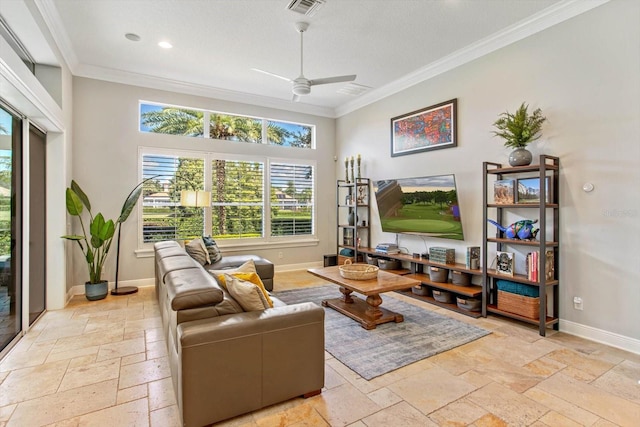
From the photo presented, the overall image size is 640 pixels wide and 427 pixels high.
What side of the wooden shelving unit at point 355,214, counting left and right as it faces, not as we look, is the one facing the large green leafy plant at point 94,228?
front

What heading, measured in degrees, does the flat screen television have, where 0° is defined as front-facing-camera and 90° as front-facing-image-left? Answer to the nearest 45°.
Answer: approximately 45°

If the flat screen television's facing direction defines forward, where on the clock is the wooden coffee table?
The wooden coffee table is roughly at 11 o'clock from the flat screen television.

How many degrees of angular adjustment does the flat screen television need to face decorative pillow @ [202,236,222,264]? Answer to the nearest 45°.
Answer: approximately 45° to its right

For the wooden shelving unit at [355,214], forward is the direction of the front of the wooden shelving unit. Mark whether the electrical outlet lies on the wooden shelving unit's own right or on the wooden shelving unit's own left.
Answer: on the wooden shelving unit's own left

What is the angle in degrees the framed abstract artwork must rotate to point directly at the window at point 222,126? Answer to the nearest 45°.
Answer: approximately 45° to its right

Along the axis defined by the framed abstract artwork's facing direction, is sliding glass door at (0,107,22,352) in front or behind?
in front

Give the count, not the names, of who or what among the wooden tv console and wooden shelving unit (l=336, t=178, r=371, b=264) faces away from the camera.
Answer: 0

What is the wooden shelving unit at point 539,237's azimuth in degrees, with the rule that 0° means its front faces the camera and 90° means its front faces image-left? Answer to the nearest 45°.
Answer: approximately 45°

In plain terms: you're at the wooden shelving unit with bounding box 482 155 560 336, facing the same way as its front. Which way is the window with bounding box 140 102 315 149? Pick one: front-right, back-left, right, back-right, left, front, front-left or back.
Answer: front-right
